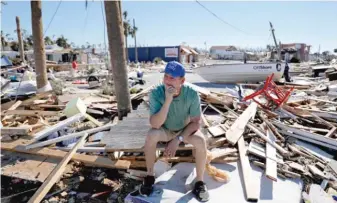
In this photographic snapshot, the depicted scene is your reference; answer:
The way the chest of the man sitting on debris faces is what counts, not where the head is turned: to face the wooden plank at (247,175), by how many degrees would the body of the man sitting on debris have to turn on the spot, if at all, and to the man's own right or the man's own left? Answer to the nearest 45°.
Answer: approximately 90° to the man's own left

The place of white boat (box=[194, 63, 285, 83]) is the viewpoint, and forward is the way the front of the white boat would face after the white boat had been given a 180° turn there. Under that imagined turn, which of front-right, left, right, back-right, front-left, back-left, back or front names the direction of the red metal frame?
right

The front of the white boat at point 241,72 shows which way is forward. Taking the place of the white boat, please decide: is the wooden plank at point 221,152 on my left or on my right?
on my left

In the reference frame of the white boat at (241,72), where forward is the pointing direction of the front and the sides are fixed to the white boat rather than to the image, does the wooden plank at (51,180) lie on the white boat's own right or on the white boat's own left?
on the white boat's own left

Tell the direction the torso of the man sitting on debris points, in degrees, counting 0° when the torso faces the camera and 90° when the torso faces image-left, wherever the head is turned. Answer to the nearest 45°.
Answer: approximately 0°

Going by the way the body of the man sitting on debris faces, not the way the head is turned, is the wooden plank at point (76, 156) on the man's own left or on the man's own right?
on the man's own right

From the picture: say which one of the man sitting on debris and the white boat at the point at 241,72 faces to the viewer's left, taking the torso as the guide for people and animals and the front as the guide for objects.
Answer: the white boat

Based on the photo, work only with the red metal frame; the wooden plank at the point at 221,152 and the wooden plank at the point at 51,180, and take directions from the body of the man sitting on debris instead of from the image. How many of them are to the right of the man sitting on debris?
1

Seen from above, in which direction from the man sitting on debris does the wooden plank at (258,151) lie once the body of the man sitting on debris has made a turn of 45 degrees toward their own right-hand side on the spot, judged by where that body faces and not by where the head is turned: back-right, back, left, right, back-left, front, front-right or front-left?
back

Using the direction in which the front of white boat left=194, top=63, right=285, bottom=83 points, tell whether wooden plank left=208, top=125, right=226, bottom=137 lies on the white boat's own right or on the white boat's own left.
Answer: on the white boat's own left

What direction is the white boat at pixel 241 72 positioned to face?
to the viewer's left

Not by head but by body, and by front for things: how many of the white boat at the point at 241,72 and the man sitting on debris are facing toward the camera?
1

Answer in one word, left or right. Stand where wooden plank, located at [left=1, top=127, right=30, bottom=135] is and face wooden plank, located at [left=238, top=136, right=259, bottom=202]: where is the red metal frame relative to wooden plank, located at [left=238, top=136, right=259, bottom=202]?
left

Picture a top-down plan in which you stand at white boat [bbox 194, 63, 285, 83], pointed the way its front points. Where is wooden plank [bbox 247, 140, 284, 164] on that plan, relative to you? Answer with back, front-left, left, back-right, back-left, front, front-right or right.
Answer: left

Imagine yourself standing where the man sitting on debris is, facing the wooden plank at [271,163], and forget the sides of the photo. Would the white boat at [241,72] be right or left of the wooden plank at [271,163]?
left

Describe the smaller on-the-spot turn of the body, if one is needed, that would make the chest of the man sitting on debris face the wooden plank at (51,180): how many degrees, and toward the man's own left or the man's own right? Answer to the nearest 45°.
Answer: approximately 90° to the man's own right

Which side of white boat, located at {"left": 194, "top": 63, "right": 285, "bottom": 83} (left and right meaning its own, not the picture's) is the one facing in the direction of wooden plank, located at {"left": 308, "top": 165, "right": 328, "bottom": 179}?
left

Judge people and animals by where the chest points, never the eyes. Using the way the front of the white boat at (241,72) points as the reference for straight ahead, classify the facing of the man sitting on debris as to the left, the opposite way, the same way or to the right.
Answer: to the left
